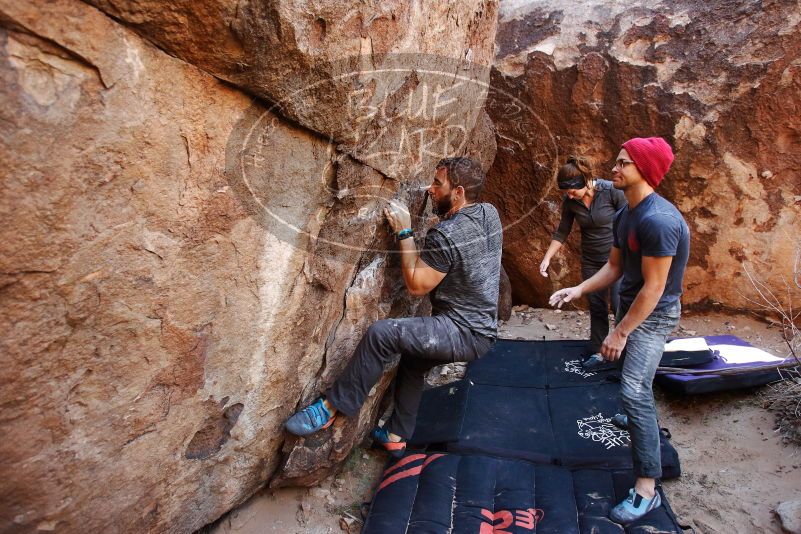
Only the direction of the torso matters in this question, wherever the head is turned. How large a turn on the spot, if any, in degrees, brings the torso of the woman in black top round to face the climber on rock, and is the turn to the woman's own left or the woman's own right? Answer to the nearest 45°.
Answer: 0° — they already face them

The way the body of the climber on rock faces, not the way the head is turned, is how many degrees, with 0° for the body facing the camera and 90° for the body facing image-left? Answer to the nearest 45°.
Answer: approximately 90°

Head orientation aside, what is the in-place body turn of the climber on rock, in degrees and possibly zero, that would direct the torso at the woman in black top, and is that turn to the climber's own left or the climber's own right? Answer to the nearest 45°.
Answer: approximately 135° to the climber's own right

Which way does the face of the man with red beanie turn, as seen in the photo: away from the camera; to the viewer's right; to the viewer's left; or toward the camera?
to the viewer's left

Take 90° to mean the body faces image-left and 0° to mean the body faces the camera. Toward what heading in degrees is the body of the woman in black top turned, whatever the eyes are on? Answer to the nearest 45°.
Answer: approximately 45°
